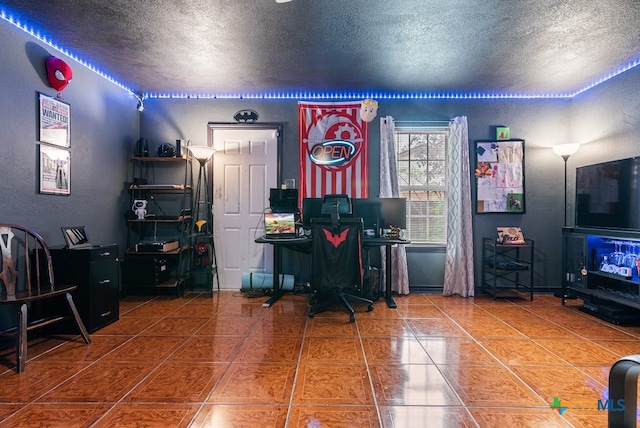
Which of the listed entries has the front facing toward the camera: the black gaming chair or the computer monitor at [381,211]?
the computer monitor

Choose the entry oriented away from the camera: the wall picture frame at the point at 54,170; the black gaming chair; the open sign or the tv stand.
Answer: the black gaming chair

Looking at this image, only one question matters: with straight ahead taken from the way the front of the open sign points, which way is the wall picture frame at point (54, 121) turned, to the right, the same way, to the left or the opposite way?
to the left

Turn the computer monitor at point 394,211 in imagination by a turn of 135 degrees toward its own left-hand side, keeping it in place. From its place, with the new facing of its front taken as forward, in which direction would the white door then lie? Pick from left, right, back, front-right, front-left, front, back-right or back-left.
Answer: back-left

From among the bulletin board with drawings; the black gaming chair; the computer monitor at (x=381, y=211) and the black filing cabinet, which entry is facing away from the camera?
the black gaming chair

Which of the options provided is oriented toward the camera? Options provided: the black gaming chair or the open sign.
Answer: the open sign

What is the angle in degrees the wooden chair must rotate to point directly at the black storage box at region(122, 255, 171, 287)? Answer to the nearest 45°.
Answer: approximately 90° to its left

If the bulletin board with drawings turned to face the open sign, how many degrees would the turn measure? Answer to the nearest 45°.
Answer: approximately 45° to its right

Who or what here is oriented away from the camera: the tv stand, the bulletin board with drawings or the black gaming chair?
the black gaming chair

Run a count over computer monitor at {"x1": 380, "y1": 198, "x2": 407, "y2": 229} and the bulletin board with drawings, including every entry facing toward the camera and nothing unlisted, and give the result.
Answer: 2

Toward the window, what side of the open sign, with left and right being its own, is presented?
left

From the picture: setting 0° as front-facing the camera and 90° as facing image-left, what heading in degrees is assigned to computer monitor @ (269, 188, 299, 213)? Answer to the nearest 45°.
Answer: approximately 0°

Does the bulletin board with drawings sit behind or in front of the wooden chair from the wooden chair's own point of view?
in front

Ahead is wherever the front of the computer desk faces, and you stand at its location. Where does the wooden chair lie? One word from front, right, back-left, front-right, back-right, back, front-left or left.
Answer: front-right

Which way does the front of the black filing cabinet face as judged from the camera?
facing the viewer and to the right of the viewer

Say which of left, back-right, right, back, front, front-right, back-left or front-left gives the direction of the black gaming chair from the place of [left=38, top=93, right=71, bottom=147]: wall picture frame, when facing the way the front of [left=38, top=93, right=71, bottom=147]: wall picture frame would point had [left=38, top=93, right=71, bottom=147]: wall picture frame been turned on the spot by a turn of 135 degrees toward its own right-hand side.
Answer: back-left

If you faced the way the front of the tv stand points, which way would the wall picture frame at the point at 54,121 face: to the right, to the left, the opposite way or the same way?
the opposite way

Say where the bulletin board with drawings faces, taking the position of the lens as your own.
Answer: facing the viewer

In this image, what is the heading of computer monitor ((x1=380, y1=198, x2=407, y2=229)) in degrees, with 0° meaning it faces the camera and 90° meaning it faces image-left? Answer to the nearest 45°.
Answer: approximately 0°

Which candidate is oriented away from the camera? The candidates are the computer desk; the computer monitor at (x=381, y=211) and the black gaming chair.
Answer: the black gaming chair

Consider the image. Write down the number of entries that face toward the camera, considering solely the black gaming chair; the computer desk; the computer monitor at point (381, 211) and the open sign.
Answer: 3

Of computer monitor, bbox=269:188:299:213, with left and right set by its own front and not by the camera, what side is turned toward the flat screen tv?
left
